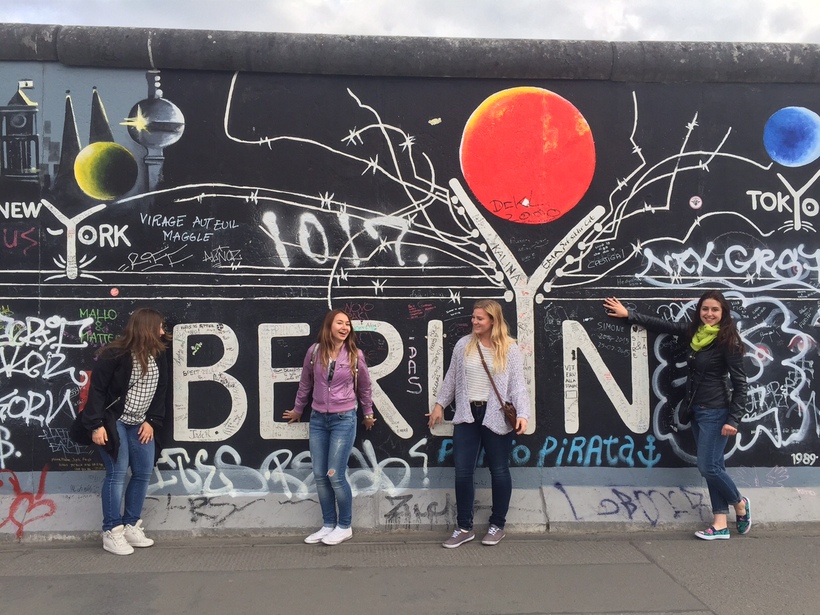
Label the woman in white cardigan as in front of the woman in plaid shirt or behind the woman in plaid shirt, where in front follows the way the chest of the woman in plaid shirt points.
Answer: in front

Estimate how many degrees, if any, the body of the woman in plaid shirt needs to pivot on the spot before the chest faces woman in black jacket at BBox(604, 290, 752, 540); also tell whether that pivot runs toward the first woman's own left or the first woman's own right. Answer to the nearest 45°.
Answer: approximately 45° to the first woman's own left

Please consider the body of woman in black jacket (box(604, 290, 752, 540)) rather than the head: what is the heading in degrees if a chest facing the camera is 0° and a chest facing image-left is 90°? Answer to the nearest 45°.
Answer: approximately 45°

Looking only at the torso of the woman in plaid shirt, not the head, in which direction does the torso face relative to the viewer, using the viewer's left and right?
facing the viewer and to the right of the viewer

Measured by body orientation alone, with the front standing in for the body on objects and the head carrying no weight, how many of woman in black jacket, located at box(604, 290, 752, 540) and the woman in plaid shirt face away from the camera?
0

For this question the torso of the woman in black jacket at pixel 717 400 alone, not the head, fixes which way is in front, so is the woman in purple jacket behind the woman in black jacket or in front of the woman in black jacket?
in front
